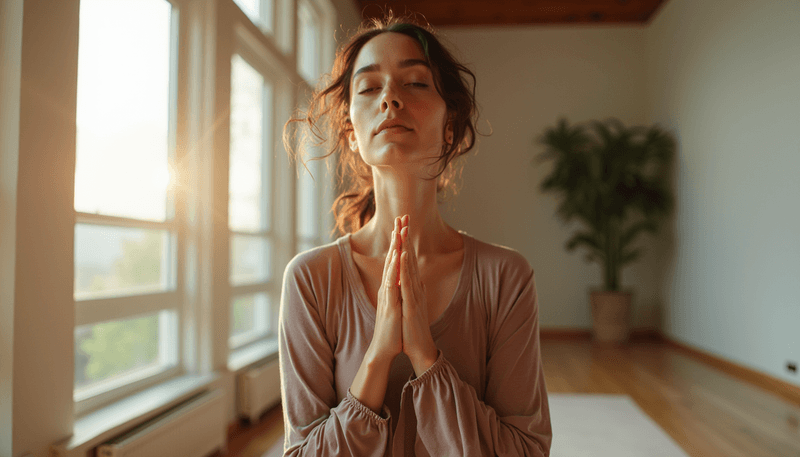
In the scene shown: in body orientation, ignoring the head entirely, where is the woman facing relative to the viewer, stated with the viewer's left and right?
facing the viewer

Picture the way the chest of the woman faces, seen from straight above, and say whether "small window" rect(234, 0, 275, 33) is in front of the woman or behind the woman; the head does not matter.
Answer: behind

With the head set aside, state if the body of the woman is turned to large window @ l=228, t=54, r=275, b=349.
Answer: no

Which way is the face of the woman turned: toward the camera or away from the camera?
toward the camera

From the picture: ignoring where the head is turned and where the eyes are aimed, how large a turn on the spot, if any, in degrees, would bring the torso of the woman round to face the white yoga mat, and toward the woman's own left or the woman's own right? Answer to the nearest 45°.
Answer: approximately 135° to the woman's own left

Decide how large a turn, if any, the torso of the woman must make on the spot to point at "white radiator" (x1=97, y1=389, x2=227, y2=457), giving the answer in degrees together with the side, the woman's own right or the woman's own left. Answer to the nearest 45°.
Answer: approximately 135° to the woman's own right

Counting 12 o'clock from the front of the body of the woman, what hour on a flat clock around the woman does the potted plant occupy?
The potted plant is roughly at 7 o'clock from the woman.

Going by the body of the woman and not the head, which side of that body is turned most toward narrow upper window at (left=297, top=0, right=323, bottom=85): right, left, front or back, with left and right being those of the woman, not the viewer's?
back

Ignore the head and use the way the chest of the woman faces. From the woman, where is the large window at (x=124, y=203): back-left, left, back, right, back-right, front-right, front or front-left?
back-right

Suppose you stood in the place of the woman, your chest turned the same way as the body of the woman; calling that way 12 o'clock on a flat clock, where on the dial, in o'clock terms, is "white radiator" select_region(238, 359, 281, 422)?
The white radiator is roughly at 5 o'clock from the woman.

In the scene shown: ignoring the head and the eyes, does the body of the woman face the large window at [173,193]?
no
